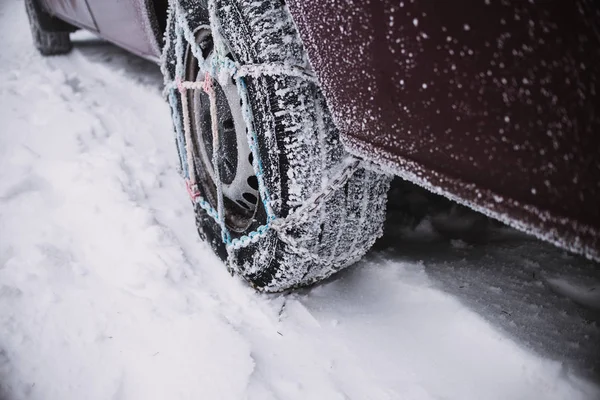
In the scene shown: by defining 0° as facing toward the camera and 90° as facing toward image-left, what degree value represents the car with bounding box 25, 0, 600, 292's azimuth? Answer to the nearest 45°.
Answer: approximately 315°
